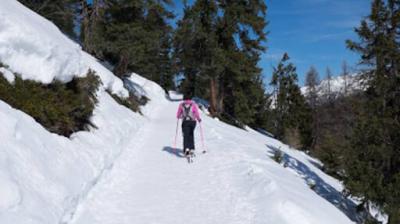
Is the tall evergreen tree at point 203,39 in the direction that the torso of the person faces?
yes

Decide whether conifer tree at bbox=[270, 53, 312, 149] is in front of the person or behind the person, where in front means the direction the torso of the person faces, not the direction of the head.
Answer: in front

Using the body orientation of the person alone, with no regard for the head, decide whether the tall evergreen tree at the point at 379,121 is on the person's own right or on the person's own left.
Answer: on the person's own right

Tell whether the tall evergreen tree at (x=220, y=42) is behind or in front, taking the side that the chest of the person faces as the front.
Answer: in front

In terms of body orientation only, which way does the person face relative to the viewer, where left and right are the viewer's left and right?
facing away from the viewer
